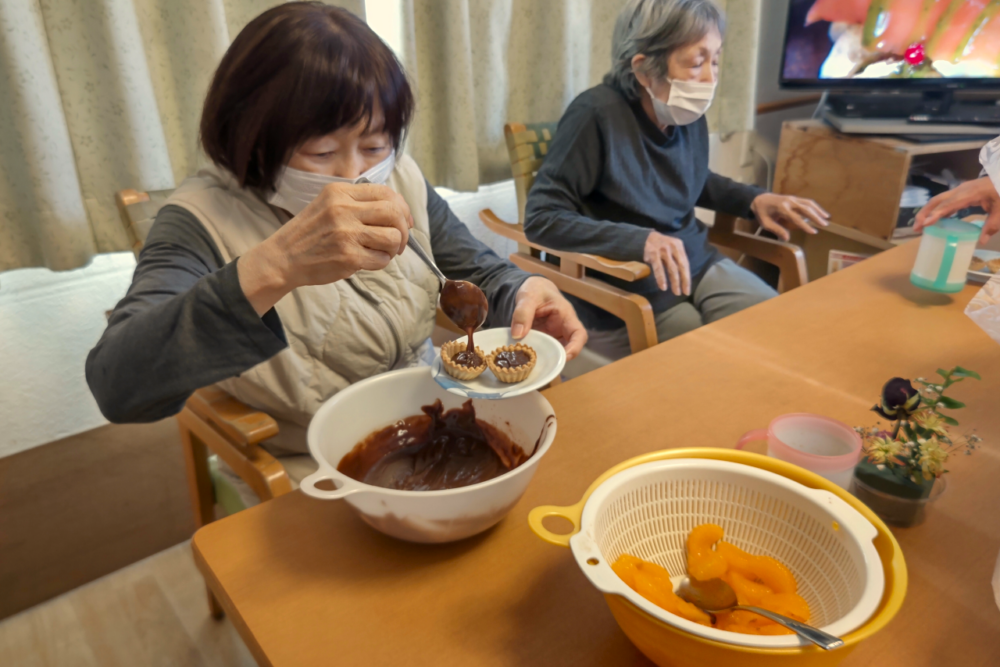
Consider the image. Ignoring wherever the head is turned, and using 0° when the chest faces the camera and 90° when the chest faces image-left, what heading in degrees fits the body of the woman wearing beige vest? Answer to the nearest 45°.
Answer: approximately 315°

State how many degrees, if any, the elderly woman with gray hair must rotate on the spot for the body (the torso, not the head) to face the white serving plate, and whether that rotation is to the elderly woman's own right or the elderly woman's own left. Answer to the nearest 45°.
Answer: approximately 45° to the elderly woman's own right

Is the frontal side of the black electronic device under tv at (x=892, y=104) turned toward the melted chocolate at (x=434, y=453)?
yes

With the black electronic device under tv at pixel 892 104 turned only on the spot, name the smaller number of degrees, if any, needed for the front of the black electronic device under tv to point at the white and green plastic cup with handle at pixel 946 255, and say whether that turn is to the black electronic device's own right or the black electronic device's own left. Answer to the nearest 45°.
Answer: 0° — it already faces it

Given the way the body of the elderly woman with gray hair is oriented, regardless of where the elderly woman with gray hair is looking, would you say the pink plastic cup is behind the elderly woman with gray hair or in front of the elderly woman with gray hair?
in front

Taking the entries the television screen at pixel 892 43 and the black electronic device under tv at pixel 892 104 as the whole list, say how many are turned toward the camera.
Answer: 2

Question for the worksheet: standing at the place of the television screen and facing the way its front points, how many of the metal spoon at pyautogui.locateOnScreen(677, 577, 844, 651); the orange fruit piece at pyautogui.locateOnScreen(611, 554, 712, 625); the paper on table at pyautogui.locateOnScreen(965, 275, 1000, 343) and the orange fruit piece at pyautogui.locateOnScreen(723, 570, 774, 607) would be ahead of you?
4

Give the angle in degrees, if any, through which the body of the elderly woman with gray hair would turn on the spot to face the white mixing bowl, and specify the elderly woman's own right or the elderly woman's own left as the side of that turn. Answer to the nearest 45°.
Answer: approximately 45° to the elderly woman's own right

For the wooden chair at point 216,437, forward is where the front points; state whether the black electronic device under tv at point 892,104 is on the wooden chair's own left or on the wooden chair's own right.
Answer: on the wooden chair's own left
